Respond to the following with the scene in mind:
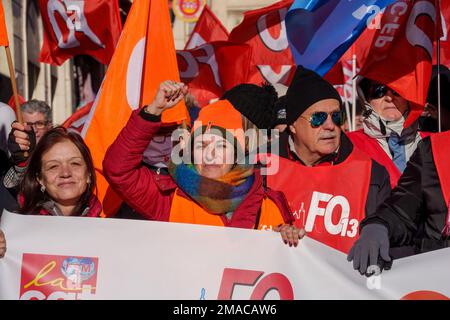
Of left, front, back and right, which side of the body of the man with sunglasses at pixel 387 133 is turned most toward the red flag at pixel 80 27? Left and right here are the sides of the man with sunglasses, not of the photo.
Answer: right

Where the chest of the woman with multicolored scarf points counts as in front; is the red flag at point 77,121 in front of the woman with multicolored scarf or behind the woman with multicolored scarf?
behind

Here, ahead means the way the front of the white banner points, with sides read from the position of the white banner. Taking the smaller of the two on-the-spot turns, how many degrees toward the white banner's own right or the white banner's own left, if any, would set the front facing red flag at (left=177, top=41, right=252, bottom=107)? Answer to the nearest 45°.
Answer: approximately 180°

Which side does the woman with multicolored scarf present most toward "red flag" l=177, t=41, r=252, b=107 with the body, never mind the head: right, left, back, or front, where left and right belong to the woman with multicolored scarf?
back
